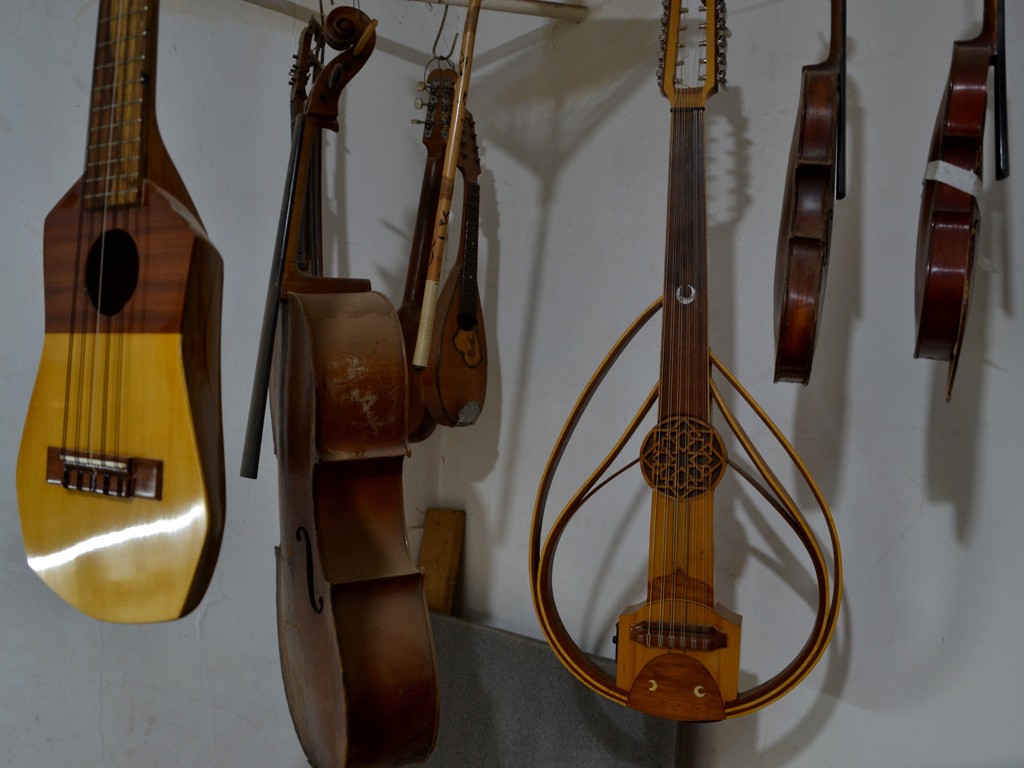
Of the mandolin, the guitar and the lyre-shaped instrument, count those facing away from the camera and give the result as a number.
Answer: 0

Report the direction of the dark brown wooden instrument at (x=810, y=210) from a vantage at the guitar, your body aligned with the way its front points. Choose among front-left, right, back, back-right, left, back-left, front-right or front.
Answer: back-left

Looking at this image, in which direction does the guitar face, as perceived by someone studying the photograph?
facing the viewer and to the left of the viewer

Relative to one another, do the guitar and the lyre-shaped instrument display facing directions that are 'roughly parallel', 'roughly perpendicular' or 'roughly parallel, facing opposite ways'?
roughly parallel

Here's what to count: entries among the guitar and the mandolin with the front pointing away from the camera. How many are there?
0

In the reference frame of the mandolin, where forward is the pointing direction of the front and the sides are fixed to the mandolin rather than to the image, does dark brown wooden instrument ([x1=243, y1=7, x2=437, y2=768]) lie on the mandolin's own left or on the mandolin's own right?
on the mandolin's own right

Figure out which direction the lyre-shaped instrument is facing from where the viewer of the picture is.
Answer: facing the viewer

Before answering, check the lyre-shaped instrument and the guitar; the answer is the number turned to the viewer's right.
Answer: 0

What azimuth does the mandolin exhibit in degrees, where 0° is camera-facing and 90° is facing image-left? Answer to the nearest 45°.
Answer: approximately 315°
